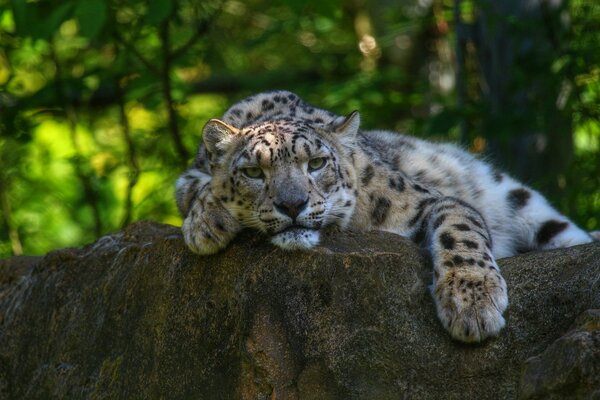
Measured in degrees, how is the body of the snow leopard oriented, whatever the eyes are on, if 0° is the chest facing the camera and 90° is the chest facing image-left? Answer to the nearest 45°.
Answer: approximately 45°
